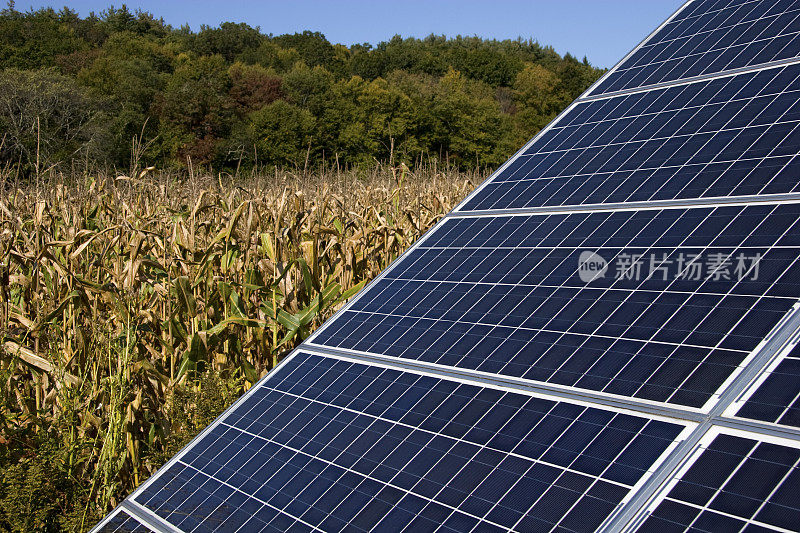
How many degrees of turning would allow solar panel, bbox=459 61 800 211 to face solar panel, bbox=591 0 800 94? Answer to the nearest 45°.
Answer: approximately 135° to its right

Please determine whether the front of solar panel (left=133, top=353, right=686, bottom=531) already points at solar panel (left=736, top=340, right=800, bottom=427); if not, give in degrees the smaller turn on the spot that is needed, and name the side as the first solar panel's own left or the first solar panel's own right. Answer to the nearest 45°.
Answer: approximately 135° to the first solar panel's own left

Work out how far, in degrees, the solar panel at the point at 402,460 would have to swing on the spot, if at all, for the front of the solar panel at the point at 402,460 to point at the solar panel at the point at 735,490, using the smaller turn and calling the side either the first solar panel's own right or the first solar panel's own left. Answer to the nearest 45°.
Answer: approximately 90° to the first solar panel's own left

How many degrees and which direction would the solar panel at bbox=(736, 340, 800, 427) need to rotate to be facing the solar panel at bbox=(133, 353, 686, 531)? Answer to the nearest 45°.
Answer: approximately 45° to its right

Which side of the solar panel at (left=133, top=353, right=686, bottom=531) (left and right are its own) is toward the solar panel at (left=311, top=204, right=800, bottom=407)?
back

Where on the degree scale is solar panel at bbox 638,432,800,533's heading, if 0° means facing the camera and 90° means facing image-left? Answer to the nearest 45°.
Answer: approximately 45°
